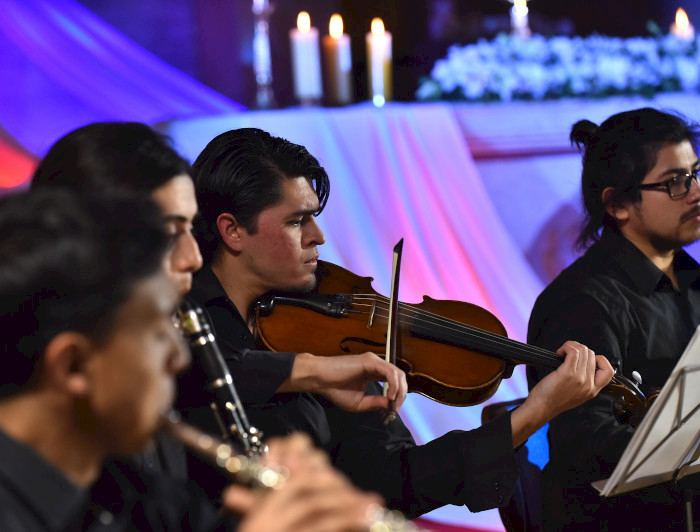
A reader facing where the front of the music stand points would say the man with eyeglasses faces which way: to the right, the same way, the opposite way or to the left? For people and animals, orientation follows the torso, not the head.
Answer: the opposite way

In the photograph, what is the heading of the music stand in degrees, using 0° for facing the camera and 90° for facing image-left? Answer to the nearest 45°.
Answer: approximately 135°

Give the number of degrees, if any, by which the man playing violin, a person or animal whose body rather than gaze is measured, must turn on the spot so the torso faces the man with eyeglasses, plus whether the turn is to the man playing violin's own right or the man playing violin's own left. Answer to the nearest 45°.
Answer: approximately 45° to the man playing violin's own left

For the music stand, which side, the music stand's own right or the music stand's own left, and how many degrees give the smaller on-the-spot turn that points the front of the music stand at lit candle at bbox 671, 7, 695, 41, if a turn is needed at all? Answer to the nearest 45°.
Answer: approximately 45° to the music stand's own right

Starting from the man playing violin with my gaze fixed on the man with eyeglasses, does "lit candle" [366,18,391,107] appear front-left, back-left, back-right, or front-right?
front-left

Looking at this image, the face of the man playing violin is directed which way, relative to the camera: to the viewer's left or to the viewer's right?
to the viewer's right

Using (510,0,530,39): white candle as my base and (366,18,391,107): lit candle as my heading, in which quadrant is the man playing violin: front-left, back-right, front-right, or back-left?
front-left

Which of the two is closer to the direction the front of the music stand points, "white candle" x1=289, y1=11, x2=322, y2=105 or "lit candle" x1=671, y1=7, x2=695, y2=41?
the white candle

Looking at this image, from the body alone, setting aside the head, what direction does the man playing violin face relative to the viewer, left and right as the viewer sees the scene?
facing to the right of the viewer

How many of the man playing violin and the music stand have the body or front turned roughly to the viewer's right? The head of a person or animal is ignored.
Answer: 1

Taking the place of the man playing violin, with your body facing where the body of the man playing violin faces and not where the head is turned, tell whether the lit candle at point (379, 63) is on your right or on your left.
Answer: on your left
